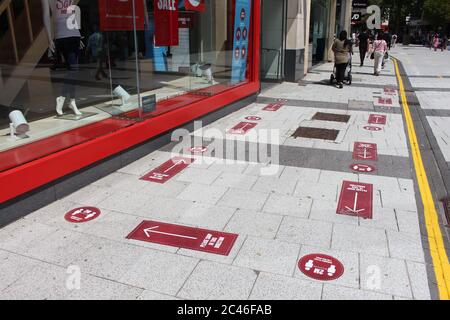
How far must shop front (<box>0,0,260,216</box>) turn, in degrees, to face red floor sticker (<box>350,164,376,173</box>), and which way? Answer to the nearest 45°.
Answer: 0° — it already faces it

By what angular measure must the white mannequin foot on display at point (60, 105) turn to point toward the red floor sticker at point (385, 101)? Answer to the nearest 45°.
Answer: approximately 90° to its left

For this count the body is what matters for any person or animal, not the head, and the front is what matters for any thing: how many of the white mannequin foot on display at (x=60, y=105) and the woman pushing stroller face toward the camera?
1

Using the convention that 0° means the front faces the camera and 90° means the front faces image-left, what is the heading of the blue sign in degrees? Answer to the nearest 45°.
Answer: approximately 315°

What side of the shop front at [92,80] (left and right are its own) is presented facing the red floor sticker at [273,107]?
left

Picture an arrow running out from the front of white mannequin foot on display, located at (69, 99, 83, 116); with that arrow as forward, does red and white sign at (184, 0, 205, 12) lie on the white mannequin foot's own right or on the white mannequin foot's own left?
on the white mannequin foot's own left

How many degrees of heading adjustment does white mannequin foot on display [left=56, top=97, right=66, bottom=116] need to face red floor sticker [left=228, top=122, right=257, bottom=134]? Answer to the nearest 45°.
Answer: approximately 90° to its left

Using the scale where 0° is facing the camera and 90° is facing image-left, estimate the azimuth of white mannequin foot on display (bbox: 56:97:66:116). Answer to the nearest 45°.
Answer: approximately 0°
